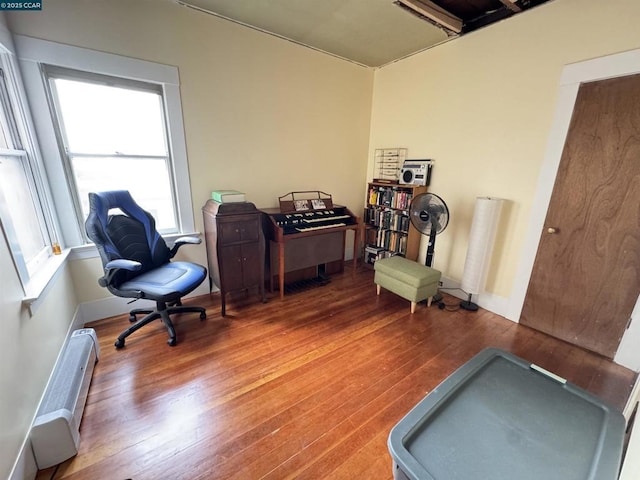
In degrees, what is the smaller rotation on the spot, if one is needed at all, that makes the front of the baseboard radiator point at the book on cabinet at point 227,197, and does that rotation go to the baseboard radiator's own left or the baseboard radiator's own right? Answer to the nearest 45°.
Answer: approximately 45° to the baseboard radiator's own left

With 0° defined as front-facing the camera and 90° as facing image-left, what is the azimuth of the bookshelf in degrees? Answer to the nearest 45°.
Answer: approximately 45°

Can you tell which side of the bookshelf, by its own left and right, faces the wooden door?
left

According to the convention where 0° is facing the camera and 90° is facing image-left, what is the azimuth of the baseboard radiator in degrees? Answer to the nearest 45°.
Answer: approximately 270°

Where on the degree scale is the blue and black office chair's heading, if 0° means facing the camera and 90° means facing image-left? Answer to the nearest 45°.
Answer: approximately 315°

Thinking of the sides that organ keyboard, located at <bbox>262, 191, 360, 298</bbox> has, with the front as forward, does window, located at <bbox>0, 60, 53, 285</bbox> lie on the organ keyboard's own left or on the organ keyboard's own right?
on the organ keyboard's own right

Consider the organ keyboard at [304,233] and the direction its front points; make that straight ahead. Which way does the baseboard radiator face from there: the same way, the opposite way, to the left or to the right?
to the left

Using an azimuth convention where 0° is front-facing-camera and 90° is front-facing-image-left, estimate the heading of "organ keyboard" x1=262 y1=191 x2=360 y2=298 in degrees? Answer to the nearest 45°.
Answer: approximately 315°

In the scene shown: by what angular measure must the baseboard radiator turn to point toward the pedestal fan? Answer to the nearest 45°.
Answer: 0° — it already faces it
